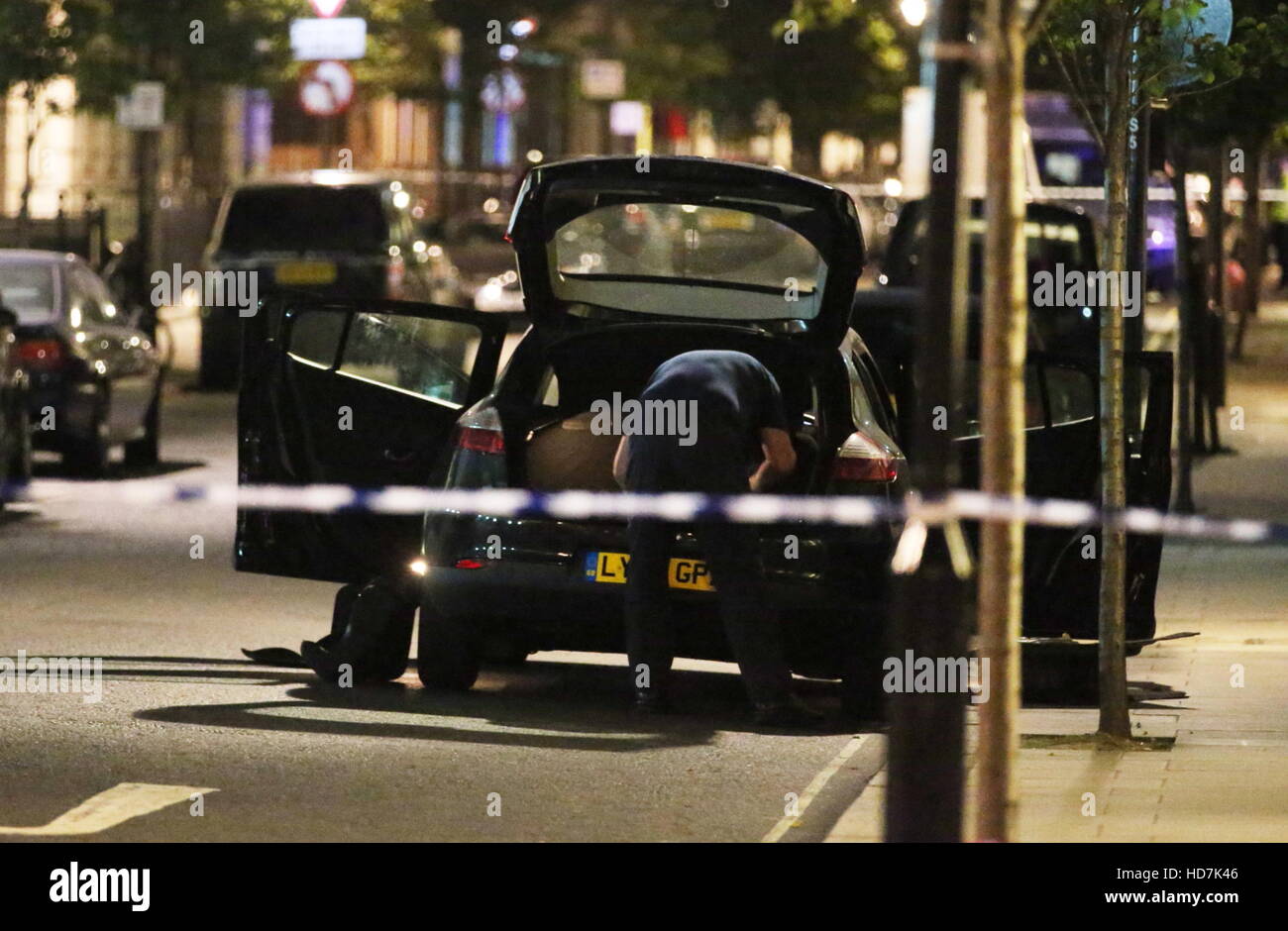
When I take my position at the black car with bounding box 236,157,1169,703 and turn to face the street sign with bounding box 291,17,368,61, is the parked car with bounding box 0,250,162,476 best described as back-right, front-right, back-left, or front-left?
front-left

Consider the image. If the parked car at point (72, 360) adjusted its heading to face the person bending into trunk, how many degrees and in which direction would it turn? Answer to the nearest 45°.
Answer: approximately 135° to its right

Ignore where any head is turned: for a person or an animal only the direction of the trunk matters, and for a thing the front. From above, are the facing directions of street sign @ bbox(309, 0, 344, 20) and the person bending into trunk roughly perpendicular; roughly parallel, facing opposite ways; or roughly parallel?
roughly parallel, facing opposite ways

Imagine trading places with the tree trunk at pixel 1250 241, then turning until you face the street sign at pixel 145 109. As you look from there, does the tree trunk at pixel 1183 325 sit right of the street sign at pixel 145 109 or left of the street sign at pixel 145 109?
left

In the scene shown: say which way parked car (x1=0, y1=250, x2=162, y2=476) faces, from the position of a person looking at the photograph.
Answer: facing away from the viewer and to the right of the viewer

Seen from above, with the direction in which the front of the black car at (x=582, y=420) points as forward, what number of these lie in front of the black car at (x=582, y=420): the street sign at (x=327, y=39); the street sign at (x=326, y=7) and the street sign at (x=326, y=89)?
3

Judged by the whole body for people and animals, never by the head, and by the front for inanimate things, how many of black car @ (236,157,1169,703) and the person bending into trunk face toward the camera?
0

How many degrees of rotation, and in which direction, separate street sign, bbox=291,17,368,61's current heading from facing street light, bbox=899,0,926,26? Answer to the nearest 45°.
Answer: approximately 45° to its left

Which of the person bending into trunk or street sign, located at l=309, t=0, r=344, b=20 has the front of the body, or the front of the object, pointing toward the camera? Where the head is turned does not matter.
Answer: the street sign

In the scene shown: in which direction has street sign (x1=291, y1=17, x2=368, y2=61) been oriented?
toward the camera

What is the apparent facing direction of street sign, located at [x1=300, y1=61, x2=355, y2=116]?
toward the camera

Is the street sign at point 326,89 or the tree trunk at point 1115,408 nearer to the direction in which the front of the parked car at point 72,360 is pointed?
the street sign

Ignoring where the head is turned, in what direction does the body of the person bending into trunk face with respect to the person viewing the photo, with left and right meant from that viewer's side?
facing away from the viewer

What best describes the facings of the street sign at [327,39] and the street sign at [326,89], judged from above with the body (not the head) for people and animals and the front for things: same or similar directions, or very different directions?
same or similar directions

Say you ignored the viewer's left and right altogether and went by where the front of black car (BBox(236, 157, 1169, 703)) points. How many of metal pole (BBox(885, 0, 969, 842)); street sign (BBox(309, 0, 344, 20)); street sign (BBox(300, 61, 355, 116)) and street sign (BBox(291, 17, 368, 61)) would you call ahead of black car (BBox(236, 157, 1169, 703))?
3

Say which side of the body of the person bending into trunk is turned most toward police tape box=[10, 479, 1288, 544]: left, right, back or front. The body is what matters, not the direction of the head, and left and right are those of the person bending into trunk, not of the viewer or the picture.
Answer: back

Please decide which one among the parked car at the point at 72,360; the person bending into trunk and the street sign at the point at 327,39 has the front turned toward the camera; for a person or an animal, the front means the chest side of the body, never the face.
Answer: the street sign

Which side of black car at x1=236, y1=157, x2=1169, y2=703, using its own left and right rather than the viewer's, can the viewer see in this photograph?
back

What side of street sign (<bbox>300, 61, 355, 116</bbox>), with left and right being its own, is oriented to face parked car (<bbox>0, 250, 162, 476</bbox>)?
front
